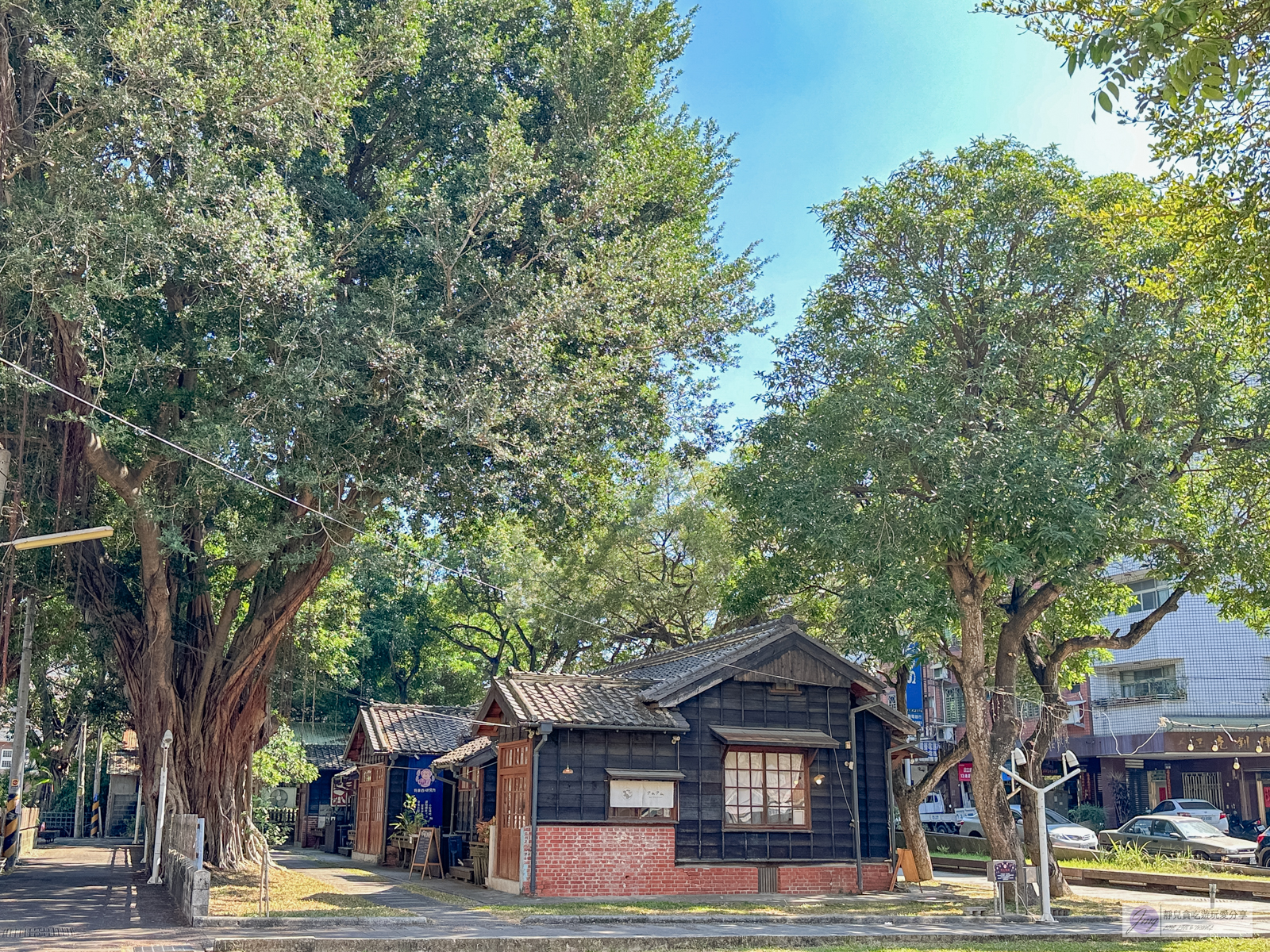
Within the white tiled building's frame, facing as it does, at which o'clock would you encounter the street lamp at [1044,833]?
The street lamp is roughly at 12 o'clock from the white tiled building.

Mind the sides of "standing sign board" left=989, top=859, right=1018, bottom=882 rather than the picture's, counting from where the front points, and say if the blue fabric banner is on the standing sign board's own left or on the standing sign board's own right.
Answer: on the standing sign board's own right

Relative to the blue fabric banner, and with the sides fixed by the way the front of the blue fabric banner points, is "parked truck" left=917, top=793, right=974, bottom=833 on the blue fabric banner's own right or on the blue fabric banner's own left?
on the blue fabric banner's own left

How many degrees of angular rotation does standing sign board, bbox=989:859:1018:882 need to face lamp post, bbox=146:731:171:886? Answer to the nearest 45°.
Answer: approximately 90° to its right

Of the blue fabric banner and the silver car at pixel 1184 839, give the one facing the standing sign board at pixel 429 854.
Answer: the blue fabric banner

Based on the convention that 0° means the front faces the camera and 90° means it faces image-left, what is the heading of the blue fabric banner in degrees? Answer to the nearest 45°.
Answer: approximately 0°

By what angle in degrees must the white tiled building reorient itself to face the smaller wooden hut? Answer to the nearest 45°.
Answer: approximately 45° to its right
